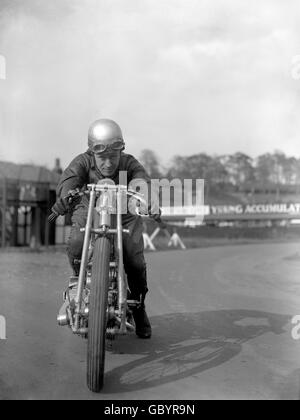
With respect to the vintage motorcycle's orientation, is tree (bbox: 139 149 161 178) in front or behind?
behind

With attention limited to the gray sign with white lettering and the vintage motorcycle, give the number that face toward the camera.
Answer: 2

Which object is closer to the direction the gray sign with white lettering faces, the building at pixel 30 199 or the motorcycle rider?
the motorcycle rider

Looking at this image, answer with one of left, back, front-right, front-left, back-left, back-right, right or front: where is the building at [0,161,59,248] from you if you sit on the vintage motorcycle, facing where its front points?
back

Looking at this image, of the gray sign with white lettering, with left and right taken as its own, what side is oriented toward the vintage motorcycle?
front

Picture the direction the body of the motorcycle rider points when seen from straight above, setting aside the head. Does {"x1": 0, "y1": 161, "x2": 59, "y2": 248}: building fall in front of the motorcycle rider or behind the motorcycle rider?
behind

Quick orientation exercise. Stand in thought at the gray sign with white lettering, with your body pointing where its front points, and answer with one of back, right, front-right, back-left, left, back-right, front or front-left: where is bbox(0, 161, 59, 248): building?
front-right

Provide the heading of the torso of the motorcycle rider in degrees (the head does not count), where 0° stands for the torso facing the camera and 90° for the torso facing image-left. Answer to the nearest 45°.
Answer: approximately 0°
